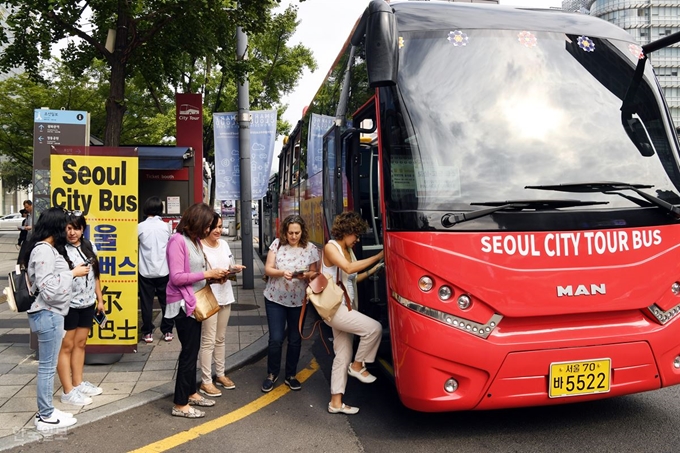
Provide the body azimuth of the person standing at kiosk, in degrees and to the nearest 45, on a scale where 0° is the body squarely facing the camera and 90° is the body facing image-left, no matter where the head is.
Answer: approximately 180°

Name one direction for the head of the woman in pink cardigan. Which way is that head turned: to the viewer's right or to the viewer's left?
to the viewer's right

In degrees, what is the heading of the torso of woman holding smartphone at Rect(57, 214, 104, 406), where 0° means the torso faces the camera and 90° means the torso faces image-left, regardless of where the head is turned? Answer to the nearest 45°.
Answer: approximately 315°

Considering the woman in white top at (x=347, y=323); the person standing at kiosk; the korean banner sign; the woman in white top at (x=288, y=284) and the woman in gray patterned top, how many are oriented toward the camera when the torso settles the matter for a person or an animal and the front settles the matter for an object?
2

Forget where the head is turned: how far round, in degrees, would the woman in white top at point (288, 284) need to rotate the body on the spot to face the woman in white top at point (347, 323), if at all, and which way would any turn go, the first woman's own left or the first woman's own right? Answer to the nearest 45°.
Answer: approximately 45° to the first woman's own left

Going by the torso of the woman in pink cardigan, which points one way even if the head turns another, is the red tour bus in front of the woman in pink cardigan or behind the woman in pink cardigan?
in front

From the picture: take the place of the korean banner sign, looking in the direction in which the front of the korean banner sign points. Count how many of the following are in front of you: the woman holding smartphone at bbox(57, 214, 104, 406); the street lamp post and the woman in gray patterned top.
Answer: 2

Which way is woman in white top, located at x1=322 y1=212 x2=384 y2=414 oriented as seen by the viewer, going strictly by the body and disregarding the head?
to the viewer's right

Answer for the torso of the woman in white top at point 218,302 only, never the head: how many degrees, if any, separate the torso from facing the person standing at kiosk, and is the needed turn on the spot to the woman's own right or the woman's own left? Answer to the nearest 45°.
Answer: approximately 135° to the woman's own left

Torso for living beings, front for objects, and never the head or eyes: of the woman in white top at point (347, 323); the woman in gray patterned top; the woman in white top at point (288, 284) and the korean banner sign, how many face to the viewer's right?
2

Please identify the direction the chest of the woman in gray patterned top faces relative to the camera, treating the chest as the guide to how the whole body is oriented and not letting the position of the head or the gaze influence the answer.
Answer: to the viewer's right

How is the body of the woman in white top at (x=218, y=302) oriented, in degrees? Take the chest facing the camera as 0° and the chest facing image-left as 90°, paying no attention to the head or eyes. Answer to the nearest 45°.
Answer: approximately 315°

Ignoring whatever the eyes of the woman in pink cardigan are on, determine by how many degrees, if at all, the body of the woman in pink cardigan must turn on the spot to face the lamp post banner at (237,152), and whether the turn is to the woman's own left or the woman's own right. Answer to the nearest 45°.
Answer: approximately 90° to the woman's own left

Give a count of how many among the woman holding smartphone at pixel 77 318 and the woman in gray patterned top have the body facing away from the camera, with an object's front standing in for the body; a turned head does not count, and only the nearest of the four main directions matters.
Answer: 0

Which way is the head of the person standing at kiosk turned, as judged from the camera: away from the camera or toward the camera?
away from the camera

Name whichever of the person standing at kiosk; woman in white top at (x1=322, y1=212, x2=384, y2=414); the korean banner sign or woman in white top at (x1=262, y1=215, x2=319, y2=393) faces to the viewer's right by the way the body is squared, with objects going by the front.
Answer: woman in white top at (x1=322, y1=212, x2=384, y2=414)

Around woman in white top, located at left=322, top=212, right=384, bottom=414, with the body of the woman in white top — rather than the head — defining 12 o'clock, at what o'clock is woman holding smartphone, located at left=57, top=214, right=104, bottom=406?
The woman holding smartphone is roughly at 6 o'clock from the woman in white top.
